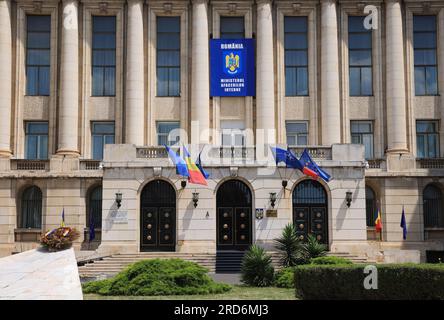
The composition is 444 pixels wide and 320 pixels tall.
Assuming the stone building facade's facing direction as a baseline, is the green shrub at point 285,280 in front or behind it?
in front

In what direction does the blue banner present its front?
toward the camera

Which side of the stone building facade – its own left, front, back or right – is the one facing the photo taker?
front

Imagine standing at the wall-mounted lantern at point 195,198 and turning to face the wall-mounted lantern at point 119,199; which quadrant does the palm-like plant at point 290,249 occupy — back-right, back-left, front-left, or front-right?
back-left

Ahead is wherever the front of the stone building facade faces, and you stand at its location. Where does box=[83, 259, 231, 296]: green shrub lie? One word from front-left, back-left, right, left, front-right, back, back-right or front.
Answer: front

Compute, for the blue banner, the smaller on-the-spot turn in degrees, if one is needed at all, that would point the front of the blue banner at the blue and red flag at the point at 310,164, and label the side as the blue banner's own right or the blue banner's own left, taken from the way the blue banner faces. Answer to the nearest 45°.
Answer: approximately 45° to the blue banner's own left

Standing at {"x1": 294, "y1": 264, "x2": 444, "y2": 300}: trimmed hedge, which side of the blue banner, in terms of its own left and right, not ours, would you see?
front

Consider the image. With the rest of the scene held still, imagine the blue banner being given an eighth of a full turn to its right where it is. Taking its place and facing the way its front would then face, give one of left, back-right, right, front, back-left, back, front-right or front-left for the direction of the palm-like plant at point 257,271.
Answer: front-left

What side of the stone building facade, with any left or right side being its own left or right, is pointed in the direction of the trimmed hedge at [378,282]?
front

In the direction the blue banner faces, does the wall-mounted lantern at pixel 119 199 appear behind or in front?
in front
